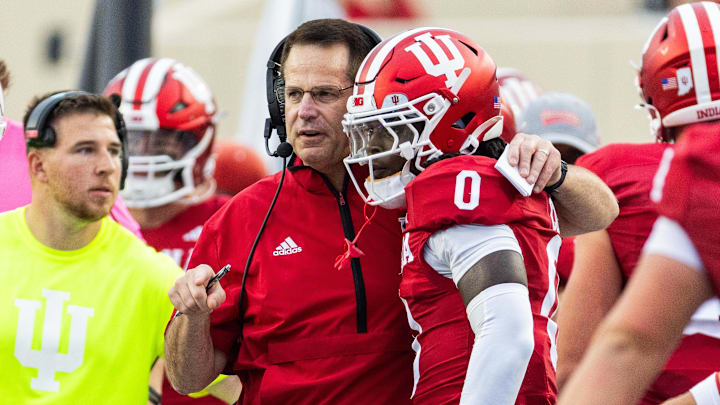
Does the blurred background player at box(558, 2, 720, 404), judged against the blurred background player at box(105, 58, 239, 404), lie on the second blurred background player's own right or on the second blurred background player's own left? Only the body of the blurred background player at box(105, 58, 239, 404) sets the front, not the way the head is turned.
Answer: on the second blurred background player's own left

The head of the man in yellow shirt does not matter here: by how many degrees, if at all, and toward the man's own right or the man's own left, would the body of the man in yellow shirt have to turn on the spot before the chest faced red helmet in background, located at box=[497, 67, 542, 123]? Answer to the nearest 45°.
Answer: approximately 135° to the man's own left

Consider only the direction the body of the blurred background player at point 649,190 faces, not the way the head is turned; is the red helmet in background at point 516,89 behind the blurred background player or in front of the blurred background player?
in front

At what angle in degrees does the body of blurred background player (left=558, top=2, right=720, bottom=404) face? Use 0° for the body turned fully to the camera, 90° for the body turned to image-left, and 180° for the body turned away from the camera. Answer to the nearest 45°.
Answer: approximately 135°

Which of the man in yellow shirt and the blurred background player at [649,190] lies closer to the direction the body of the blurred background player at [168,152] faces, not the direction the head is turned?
the man in yellow shirt

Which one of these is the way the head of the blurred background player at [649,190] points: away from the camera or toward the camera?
away from the camera

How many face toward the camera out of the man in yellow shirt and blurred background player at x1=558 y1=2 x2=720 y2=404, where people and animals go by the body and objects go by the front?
1
